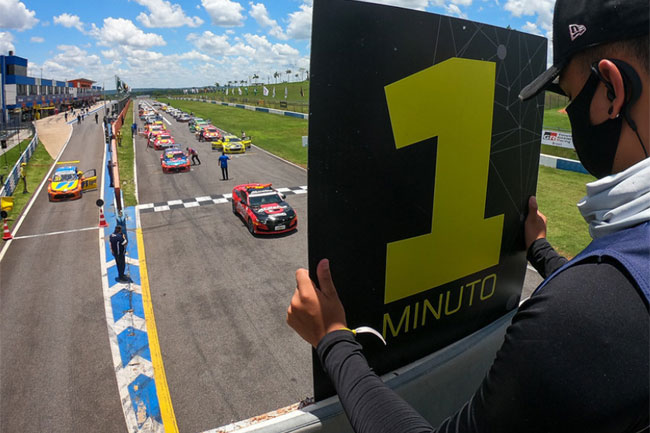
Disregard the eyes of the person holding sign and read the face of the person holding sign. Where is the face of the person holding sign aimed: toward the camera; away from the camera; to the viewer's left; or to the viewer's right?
to the viewer's left

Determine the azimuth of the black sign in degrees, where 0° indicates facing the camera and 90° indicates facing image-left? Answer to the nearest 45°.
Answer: approximately 315°

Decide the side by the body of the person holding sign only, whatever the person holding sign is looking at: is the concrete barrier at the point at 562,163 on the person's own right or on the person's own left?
on the person's own right

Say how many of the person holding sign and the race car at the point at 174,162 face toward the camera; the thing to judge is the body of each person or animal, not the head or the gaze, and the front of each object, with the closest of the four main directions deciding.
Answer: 1

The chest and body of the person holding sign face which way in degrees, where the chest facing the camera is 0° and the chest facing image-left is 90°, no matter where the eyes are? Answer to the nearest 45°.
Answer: approximately 135°

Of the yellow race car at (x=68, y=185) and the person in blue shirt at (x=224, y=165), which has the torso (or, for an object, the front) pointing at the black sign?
the yellow race car

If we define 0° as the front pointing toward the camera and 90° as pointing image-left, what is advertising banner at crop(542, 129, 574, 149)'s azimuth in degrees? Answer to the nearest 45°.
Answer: approximately 0°

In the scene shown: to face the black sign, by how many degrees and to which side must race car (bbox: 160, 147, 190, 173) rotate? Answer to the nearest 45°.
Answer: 0° — it already faces it
